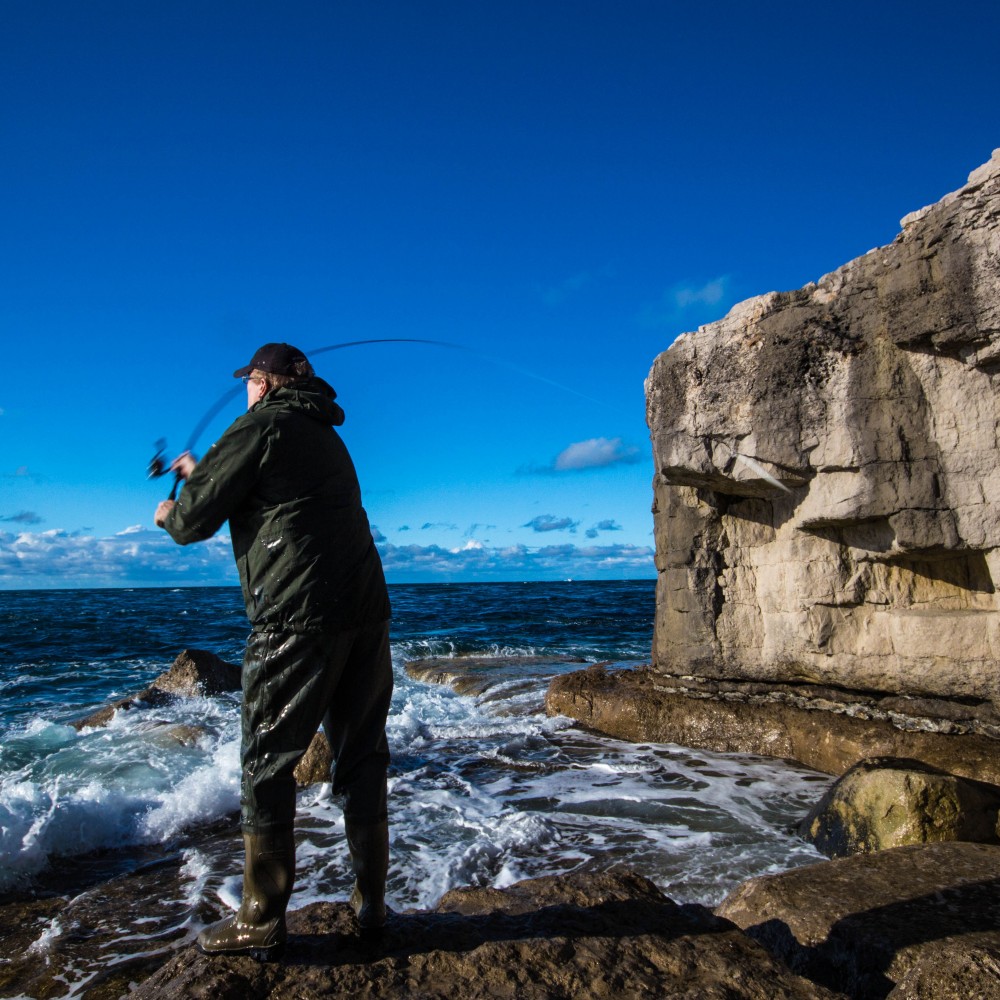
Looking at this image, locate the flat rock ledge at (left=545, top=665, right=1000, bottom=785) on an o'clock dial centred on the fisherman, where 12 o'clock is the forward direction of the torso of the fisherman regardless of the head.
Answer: The flat rock ledge is roughly at 3 o'clock from the fisherman.

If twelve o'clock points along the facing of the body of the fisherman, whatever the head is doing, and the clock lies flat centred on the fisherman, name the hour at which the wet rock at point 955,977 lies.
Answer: The wet rock is roughly at 5 o'clock from the fisherman.

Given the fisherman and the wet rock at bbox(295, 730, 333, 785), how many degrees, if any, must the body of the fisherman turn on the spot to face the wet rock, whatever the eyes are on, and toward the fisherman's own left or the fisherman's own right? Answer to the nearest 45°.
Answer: approximately 45° to the fisherman's own right

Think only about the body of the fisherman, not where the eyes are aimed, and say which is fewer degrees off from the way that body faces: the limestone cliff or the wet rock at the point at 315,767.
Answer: the wet rock

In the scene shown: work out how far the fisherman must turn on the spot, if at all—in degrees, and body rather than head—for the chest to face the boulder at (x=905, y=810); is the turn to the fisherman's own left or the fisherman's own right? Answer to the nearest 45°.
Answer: approximately 135° to the fisherman's own right

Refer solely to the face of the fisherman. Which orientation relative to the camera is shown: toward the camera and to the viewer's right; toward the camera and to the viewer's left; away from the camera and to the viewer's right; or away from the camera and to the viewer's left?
away from the camera and to the viewer's left

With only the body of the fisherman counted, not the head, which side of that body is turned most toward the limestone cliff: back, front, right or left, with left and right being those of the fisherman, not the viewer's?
right

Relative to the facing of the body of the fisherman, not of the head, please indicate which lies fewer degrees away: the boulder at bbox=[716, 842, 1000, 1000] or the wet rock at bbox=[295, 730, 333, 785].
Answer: the wet rock

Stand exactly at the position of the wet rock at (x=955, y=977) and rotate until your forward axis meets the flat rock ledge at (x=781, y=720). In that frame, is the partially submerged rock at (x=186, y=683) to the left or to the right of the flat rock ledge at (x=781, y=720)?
left

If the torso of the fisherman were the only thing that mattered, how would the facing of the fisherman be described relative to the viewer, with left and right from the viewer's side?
facing away from the viewer and to the left of the viewer

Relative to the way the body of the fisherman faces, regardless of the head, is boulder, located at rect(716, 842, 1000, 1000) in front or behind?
behind
